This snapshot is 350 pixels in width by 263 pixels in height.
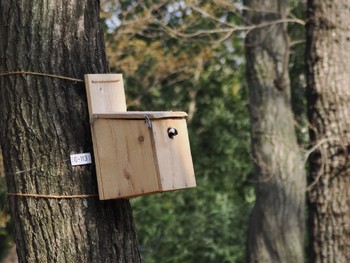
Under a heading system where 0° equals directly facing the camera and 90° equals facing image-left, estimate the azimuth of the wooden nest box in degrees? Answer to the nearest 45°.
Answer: approximately 315°

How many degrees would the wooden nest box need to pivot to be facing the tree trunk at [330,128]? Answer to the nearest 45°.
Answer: approximately 90° to its left

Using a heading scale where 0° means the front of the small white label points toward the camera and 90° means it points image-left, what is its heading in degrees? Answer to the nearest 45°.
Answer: approximately 0°
